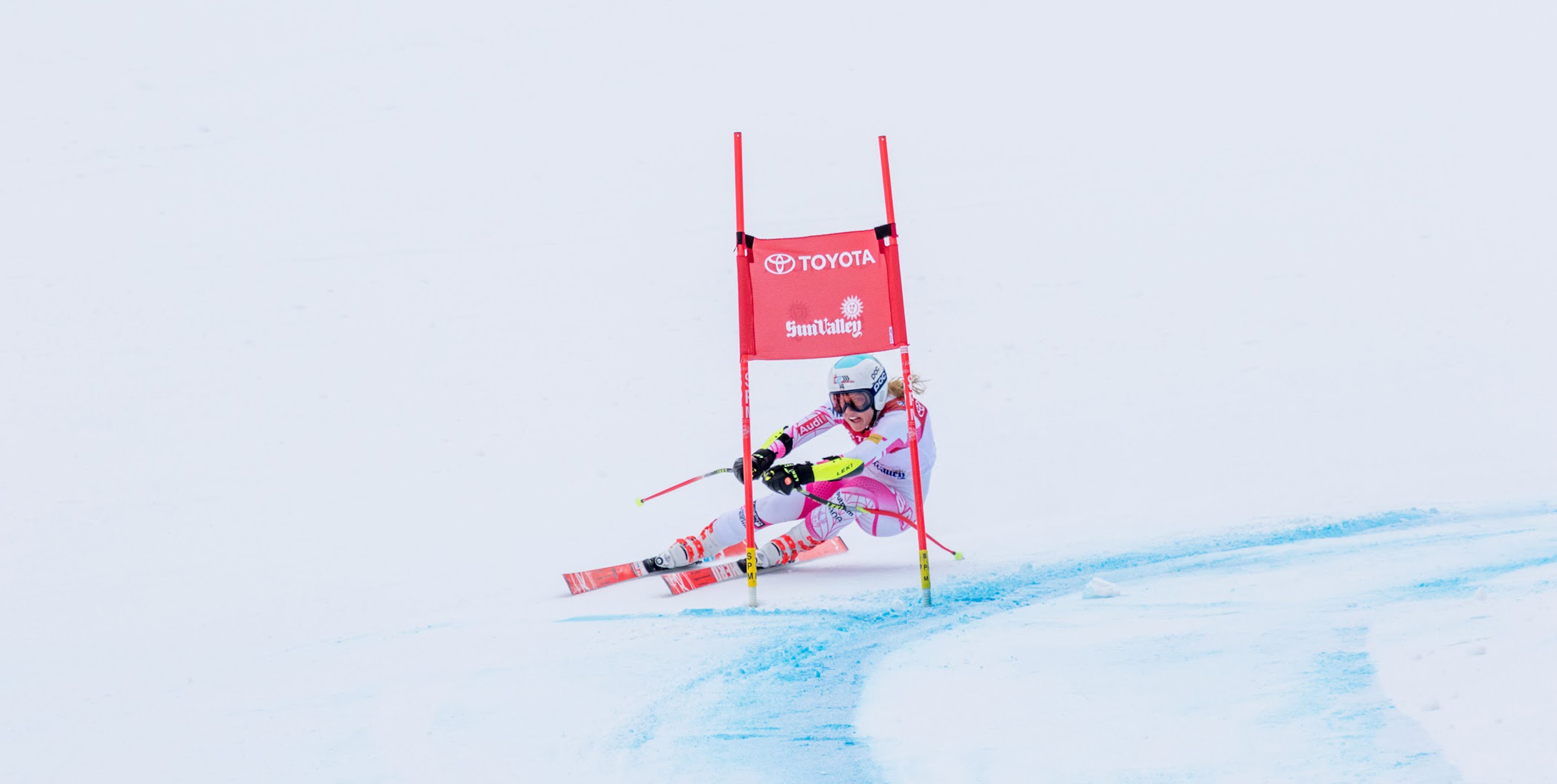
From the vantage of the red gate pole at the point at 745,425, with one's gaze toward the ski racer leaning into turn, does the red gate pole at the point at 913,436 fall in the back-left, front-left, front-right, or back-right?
front-right

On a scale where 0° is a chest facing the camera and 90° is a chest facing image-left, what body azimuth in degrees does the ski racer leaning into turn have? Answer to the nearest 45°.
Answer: approximately 45°

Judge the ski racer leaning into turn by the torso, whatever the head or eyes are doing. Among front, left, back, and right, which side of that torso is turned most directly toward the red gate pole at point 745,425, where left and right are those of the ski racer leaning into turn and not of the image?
front
